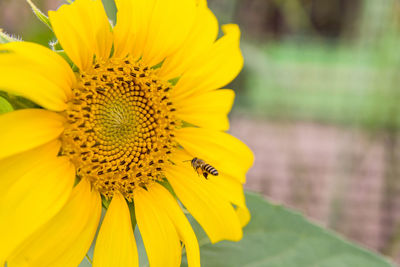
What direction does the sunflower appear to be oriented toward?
toward the camera

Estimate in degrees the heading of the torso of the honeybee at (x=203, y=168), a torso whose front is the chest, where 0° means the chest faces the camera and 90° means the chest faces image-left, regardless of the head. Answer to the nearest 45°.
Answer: approximately 90°
